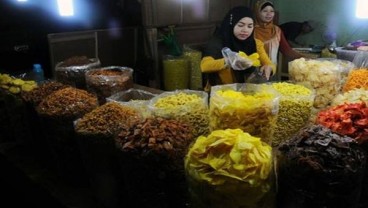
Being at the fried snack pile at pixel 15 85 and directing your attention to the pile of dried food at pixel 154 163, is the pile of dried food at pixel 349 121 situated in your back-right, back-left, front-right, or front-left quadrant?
front-left

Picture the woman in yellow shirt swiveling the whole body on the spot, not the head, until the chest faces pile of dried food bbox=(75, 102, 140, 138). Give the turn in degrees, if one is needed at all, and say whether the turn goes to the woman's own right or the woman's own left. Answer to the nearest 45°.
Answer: approximately 45° to the woman's own right

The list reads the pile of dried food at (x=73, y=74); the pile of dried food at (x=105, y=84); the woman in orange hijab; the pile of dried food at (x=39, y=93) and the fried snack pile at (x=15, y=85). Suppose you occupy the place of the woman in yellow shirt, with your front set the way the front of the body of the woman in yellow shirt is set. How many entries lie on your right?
4

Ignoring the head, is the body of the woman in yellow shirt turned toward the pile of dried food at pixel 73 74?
no

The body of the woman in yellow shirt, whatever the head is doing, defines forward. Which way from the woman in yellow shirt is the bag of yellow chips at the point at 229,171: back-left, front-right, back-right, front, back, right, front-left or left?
front-right

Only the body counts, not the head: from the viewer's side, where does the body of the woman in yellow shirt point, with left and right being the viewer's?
facing the viewer and to the right of the viewer

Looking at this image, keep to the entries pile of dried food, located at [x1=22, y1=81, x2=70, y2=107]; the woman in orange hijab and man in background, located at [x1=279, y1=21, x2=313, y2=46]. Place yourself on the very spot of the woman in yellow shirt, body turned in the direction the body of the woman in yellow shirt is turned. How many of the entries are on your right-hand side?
1

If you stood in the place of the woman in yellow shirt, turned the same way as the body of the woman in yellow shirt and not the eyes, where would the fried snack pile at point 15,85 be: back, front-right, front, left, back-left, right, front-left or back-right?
right

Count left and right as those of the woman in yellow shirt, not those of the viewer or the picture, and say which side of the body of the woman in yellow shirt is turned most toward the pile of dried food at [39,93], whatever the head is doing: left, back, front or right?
right

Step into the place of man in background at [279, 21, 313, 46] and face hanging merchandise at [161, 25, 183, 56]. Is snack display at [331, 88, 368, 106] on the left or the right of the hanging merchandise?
left

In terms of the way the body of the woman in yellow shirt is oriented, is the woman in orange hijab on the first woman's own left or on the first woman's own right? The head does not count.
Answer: on the first woman's own left

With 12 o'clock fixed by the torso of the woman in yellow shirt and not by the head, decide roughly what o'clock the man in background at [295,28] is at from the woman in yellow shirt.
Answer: The man in background is roughly at 8 o'clock from the woman in yellow shirt.

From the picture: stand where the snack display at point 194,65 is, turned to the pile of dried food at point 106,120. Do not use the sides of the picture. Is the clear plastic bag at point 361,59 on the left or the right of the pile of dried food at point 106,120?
left

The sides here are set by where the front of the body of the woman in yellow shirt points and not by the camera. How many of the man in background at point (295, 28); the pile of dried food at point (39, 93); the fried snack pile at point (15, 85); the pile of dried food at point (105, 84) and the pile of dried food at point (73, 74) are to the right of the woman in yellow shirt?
4

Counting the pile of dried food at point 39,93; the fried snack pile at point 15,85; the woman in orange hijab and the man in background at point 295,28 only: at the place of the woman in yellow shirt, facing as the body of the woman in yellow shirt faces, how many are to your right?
2
